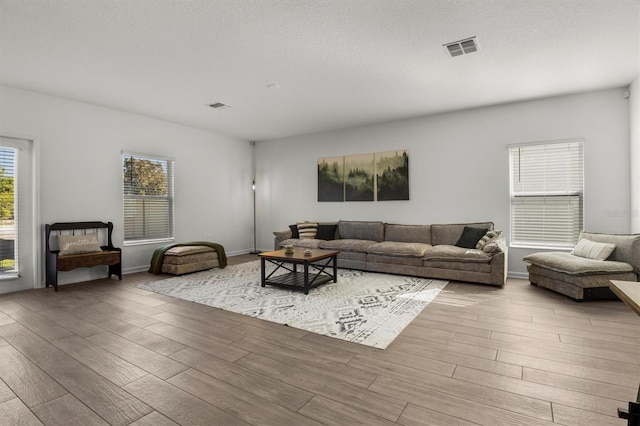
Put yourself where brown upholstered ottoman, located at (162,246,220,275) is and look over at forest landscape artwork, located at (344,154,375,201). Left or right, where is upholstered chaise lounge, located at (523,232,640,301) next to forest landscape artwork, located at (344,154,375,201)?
right

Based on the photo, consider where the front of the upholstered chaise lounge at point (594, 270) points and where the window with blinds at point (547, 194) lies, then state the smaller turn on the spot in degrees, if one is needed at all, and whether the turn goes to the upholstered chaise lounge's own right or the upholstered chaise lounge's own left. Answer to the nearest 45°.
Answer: approximately 90° to the upholstered chaise lounge's own right

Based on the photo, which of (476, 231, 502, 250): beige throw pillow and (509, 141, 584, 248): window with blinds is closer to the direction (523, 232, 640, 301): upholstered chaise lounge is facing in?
the beige throw pillow

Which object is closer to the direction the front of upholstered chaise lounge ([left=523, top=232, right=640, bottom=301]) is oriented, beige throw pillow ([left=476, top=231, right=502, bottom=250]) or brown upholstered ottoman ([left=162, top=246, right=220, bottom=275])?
the brown upholstered ottoman

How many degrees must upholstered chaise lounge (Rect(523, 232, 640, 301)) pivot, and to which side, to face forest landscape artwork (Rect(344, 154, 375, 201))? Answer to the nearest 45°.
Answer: approximately 45° to its right

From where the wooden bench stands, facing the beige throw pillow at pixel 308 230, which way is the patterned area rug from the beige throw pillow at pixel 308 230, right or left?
right

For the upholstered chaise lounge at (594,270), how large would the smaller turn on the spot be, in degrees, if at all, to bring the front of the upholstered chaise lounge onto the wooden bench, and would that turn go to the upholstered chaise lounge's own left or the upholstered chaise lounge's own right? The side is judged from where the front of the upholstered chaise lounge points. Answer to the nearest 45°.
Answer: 0° — it already faces it

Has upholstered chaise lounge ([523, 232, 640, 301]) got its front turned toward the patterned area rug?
yes

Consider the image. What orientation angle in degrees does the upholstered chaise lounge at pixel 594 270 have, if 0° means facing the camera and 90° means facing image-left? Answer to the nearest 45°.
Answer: approximately 45°

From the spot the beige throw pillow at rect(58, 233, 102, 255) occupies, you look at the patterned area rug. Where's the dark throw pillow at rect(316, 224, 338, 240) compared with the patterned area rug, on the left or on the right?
left
